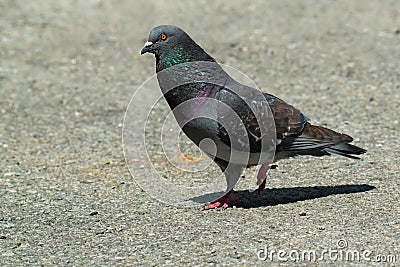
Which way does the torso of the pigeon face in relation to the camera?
to the viewer's left
